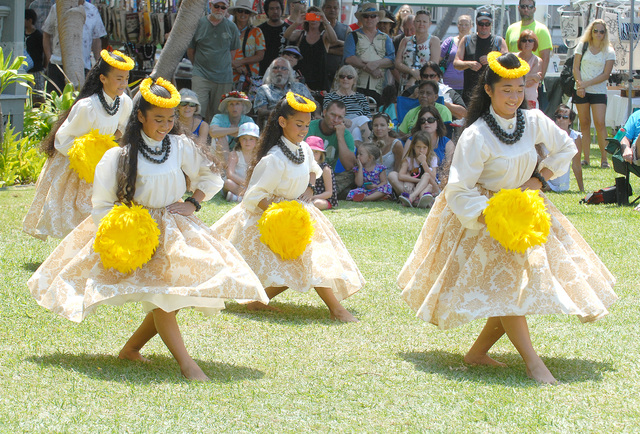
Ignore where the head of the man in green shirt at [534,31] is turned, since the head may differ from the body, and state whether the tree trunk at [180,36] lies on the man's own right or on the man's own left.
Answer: on the man's own right

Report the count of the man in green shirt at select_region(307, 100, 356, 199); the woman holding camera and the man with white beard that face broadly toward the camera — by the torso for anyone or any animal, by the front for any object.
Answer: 3

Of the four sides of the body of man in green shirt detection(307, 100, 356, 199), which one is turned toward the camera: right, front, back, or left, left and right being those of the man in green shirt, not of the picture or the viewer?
front

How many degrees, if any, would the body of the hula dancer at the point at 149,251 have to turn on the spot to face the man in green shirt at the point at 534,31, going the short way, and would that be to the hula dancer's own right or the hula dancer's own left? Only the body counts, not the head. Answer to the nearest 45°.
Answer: approximately 90° to the hula dancer's own left

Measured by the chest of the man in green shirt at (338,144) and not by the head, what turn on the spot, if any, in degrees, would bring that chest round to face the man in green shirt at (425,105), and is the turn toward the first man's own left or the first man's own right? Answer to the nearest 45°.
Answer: approximately 135° to the first man's own left

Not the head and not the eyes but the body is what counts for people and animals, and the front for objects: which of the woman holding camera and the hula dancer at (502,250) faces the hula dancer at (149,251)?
the woman holding camera

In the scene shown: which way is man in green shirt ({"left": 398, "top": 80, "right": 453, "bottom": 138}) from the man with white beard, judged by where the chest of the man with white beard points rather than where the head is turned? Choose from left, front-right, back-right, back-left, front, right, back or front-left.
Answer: left

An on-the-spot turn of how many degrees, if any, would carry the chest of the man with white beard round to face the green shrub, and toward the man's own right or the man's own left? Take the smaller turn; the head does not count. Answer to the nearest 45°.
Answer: approximately 90° to the man's own right

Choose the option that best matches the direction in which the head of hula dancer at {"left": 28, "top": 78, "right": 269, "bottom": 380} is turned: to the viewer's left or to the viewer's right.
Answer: to the viewer's right

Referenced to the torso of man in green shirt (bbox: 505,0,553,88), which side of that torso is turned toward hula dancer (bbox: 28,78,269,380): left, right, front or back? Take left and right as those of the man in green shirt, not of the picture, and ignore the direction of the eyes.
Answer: front

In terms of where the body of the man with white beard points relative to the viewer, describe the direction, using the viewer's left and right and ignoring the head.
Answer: facing the viewer

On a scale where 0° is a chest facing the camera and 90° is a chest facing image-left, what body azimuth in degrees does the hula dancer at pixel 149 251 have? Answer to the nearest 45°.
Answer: approximately 315°

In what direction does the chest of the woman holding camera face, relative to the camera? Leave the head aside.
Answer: toward the camera
